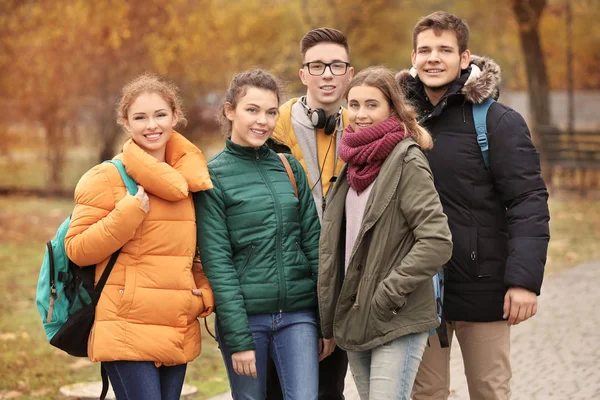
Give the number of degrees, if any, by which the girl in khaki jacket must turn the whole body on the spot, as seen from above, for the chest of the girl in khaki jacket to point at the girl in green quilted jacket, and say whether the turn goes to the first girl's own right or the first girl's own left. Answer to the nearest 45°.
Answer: approximately 45° to the first girl's own right

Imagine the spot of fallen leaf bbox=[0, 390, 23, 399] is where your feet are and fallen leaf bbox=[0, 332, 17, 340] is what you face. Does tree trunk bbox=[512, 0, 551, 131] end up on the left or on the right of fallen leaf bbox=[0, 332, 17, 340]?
right

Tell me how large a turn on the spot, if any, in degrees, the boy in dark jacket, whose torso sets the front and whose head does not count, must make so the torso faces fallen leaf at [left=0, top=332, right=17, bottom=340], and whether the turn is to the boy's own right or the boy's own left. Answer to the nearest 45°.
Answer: approximately 90° to the boy's own right

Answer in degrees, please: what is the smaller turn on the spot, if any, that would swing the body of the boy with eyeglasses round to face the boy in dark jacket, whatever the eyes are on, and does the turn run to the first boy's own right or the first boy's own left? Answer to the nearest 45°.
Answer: approximately 45° to the first boy's own left

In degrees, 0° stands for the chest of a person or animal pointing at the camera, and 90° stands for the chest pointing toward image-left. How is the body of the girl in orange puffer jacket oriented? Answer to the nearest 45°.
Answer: approximately 315°

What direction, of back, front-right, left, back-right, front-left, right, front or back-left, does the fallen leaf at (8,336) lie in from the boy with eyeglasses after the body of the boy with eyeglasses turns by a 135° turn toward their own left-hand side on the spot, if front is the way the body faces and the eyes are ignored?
left
